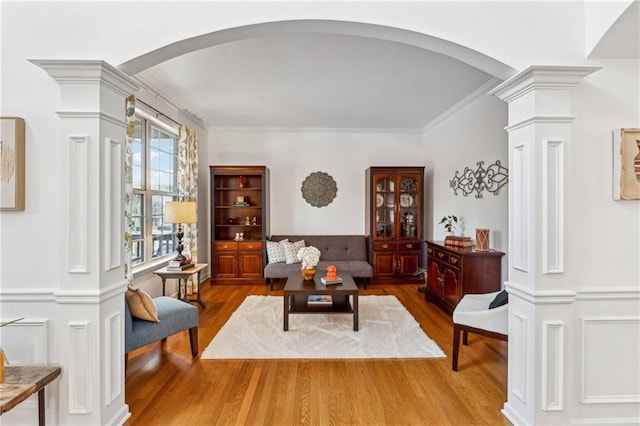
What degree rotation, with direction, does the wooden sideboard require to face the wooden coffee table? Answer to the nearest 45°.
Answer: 0° — it already faces it

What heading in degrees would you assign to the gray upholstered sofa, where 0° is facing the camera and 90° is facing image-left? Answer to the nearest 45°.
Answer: approximately 0°

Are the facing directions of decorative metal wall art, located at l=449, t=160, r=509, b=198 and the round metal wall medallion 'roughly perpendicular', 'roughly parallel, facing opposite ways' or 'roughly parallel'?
roughly perpendicular

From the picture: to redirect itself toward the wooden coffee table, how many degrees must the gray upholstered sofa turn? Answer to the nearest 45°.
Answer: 0° — it already faces it

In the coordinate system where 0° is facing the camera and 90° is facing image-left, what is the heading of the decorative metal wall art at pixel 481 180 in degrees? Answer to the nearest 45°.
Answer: approximately 45°

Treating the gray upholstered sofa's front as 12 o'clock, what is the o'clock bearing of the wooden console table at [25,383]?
The wooden console table is roughly at 1 o'clock from the gray upholstered sofa.

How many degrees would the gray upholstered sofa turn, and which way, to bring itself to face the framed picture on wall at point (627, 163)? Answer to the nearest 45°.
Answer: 0° — it already faces it

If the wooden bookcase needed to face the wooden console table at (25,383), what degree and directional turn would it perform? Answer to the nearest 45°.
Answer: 0° — it already faces it

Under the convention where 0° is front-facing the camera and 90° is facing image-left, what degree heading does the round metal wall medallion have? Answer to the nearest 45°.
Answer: approximately 0°

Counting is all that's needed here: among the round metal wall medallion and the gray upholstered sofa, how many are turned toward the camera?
2
